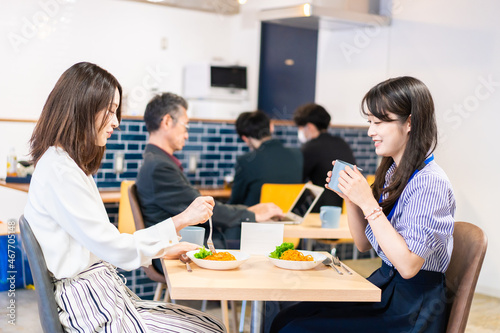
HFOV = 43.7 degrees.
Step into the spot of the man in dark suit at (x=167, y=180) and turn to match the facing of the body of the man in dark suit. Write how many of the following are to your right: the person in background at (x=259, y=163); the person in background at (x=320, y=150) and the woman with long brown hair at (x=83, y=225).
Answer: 1

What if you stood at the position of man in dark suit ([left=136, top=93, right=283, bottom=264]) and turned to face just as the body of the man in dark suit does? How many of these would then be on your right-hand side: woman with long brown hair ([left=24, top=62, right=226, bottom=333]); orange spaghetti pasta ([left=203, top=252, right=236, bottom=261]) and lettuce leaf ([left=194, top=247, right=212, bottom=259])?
3

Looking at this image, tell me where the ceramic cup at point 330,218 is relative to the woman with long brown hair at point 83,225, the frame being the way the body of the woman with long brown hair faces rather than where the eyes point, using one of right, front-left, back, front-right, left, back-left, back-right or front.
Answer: front-left

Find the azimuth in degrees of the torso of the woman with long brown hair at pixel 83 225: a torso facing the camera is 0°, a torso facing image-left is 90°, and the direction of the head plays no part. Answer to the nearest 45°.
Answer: approximately 270°

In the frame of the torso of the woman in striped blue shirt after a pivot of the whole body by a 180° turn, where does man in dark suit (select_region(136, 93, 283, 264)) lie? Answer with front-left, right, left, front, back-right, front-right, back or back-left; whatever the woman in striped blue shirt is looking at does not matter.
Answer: back-left

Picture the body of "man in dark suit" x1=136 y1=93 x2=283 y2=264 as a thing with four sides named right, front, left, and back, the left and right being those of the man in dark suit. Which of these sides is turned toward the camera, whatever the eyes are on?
right

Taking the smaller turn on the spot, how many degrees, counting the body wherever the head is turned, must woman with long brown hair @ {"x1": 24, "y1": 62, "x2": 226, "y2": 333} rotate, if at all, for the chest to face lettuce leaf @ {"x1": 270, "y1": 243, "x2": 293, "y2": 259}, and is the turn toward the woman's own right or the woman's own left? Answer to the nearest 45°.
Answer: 0° — they already face it

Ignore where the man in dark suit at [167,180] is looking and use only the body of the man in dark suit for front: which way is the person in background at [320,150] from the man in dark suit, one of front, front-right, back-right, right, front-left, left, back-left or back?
front-left

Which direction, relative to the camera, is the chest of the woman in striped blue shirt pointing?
to the viewer's left

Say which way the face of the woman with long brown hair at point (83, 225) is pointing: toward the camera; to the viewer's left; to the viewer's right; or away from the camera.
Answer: to the viewer's right

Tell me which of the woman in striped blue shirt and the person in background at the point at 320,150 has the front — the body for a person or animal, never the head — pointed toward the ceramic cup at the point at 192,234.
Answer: the woman in striped blue shirt

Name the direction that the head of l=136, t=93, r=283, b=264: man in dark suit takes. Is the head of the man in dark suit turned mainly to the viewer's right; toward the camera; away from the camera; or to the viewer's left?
to the viewer's right

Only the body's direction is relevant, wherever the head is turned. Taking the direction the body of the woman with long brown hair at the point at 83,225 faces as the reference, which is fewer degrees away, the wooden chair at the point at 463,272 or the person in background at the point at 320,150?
the wooden chair

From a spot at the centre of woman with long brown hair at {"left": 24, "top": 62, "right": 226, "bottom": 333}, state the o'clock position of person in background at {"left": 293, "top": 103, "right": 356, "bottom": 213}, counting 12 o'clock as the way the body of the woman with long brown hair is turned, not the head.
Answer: The person in background is roughly at 10 o'clock from the woman with long brown hair.

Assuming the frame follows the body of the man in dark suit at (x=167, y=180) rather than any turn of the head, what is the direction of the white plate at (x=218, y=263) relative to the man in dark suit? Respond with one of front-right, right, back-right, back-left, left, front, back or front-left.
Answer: right
